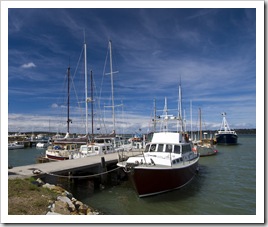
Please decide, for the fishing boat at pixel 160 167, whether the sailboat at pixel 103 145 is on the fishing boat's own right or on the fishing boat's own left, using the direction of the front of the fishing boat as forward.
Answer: on the fishing boat's own right

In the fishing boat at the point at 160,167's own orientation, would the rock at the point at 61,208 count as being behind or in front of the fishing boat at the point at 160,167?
in front
